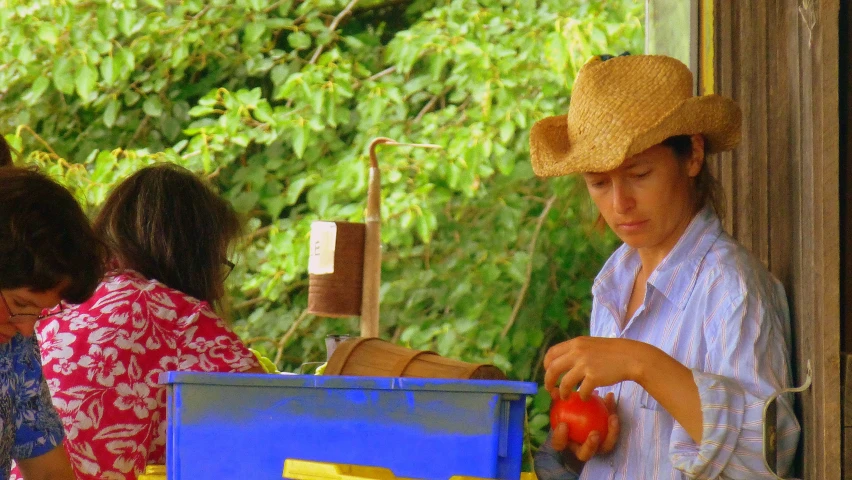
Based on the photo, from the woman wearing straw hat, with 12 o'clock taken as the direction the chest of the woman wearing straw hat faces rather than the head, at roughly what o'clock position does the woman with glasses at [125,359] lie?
The woman with glasses is roughly at 2 o'clock from the woman wearing straw hat.

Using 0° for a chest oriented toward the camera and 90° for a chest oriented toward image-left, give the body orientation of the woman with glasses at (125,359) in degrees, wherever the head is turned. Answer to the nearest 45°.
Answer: approximately 225°

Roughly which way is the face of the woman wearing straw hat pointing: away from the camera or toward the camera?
toward the camera

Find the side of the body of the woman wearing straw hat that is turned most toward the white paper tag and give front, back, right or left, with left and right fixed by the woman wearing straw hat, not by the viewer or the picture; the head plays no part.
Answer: right

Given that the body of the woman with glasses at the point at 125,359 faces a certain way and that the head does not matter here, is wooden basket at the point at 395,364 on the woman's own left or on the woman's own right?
on the woman's own right

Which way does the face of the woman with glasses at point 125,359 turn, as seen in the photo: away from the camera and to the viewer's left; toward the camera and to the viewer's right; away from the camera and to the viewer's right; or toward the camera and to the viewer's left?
away from the camera and to the viewer's right

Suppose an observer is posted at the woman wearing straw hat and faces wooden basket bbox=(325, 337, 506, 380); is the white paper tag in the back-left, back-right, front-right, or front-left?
front-right

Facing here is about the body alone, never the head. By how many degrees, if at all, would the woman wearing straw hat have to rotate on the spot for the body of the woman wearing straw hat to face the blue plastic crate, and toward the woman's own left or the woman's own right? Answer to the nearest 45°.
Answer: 0° — they already face it

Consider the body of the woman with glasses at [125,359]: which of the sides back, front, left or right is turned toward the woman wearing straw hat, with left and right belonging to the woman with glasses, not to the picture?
right

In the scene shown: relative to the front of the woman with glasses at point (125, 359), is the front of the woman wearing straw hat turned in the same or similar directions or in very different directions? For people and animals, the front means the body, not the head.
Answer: very different directions

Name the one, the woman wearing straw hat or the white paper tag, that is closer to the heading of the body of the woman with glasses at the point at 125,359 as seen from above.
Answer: the white paper tag

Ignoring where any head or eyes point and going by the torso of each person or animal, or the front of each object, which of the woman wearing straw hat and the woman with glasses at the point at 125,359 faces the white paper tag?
the woman with glasses

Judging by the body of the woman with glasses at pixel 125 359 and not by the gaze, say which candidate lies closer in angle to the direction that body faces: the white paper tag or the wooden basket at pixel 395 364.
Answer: the white paper tag
